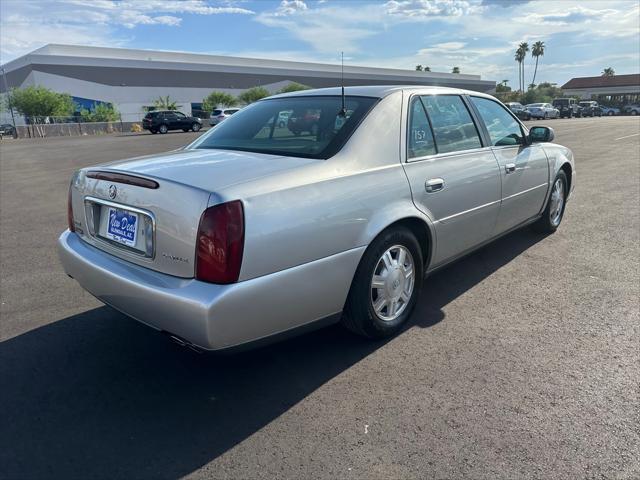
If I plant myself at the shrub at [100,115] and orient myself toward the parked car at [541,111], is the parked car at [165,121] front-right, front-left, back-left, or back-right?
front-right

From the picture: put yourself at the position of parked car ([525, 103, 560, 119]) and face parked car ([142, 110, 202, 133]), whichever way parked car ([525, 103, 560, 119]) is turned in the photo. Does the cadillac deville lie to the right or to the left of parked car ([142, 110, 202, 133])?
left

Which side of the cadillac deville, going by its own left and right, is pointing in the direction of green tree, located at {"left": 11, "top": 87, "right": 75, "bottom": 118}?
left

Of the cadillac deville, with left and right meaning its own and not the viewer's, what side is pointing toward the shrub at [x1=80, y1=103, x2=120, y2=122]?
left

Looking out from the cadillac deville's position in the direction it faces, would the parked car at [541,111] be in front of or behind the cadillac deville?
in front

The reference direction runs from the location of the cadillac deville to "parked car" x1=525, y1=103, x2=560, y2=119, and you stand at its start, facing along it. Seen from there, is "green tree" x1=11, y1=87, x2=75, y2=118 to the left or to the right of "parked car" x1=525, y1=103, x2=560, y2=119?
left

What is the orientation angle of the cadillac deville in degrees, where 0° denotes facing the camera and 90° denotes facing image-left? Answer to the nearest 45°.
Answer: approximately 225°

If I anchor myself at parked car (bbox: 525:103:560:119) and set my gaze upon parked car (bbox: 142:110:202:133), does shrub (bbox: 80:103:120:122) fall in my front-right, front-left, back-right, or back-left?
front-right

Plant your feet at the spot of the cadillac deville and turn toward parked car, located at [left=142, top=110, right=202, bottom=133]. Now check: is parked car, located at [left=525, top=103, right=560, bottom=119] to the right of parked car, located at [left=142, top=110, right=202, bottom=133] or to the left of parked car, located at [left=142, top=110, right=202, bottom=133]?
right
